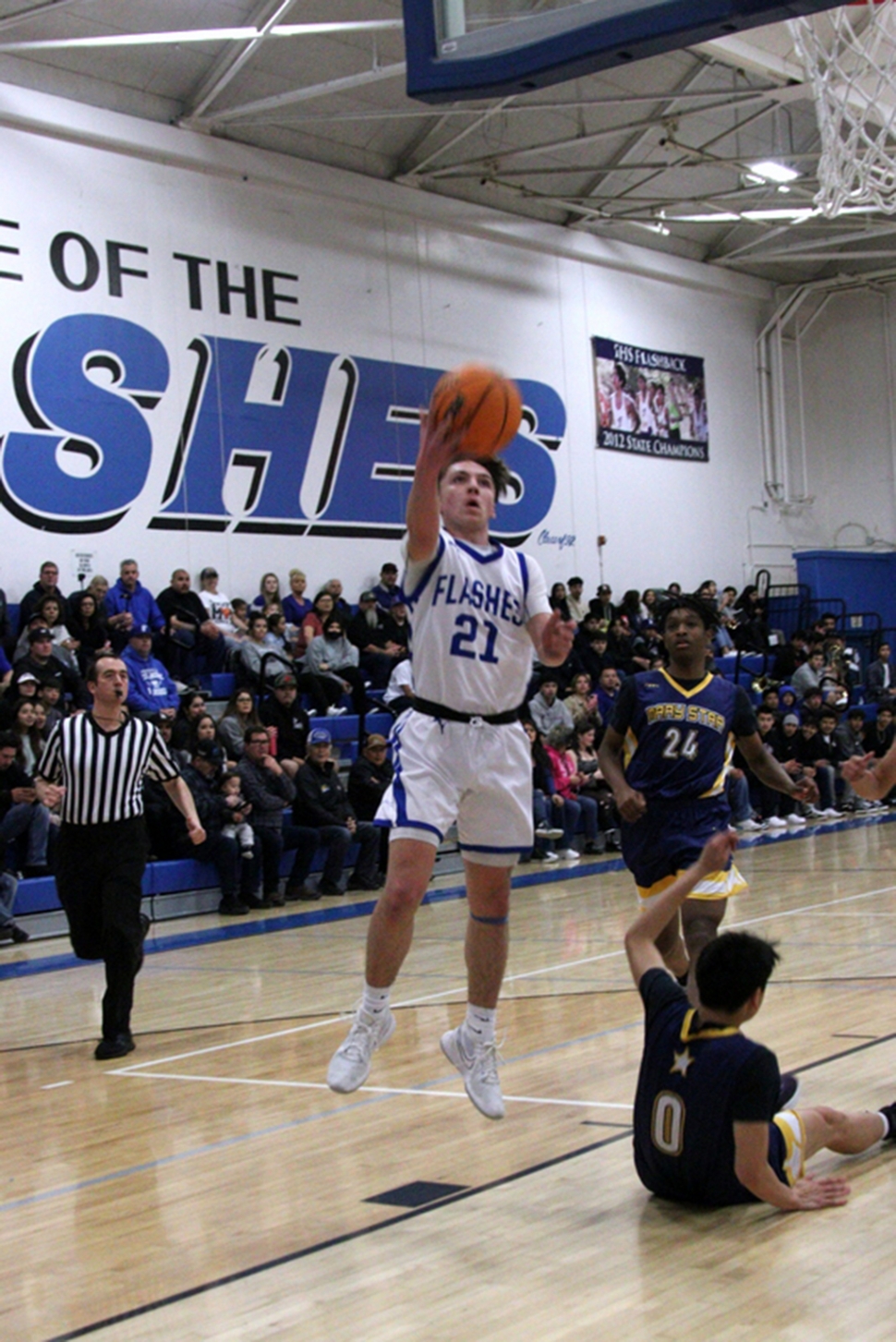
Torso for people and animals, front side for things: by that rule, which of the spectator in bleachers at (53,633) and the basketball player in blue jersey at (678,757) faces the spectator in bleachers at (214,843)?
the spectator in bleachers at (53,633)

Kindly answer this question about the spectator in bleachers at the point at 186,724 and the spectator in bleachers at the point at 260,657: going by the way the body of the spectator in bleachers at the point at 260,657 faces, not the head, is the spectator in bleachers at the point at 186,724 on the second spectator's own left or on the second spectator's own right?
on the second spectator's own right

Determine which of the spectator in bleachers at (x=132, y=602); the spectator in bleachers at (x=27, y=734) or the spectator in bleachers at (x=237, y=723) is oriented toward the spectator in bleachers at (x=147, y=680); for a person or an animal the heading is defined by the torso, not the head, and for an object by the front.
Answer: the spectator in bleachers at (x=132, y=602)

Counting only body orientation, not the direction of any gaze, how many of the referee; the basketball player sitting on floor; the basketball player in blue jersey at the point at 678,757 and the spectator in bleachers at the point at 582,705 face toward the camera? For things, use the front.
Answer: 3

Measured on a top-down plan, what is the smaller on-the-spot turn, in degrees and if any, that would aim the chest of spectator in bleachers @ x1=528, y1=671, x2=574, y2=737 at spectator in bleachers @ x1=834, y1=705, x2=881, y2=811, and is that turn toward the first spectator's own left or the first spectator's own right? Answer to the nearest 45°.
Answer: approximately 135° to the first spectator's own left

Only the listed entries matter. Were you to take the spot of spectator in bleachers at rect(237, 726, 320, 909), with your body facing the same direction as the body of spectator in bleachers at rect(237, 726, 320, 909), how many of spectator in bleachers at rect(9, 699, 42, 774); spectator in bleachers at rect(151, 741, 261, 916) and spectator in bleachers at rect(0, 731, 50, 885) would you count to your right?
3

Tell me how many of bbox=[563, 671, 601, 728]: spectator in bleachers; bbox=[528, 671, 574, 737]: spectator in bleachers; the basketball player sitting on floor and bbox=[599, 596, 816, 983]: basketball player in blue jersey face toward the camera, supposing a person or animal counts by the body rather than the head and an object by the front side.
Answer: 3

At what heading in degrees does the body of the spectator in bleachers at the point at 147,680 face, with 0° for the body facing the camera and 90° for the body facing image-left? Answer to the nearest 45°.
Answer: approximately 315°

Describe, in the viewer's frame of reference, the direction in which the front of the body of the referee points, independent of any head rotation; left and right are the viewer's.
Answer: facing the viewer

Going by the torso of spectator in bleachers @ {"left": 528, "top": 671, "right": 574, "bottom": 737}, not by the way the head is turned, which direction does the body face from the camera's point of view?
toward the camera

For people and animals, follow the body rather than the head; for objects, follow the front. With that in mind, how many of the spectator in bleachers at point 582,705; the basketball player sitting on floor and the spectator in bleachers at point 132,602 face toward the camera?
2

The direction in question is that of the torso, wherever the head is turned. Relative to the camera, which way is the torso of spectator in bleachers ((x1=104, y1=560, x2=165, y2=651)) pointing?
toward the camera

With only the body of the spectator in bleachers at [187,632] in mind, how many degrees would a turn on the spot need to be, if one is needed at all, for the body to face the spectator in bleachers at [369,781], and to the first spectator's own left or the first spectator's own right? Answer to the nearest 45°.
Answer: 0° — they already face them

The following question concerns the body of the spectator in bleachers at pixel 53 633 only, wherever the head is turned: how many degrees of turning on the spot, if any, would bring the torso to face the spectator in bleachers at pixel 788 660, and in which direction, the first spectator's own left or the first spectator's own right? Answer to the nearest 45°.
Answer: approximately 90° to the first spectator's own left
